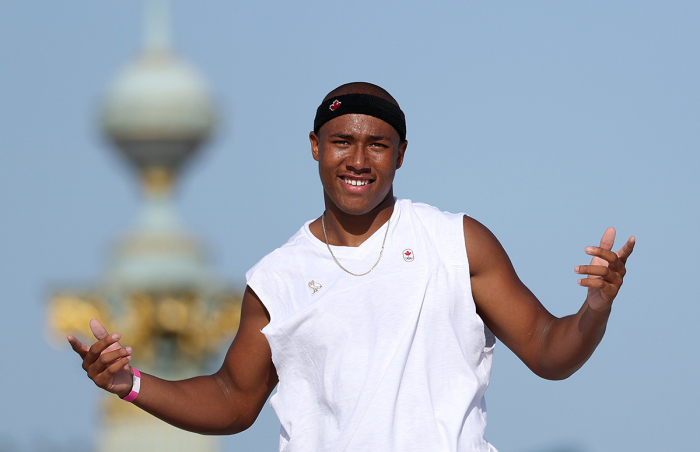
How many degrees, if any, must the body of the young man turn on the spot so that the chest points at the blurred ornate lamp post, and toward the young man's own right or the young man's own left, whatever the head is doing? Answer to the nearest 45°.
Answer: approximately 180°

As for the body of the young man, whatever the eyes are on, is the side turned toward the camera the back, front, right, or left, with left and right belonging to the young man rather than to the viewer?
front

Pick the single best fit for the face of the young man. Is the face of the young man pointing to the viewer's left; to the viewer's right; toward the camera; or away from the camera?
toward the camera
